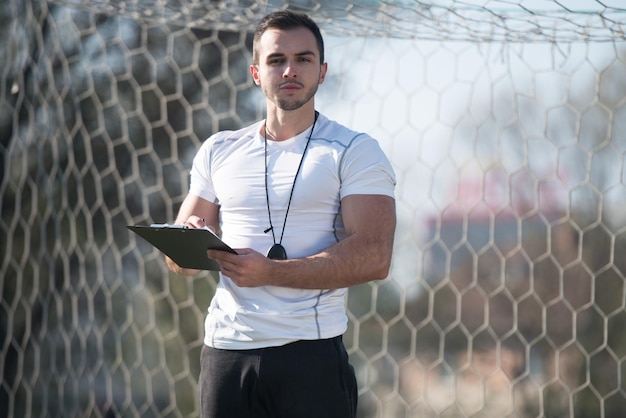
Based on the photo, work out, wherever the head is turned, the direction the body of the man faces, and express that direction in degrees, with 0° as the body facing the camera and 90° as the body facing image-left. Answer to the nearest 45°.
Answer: approximately 45°
